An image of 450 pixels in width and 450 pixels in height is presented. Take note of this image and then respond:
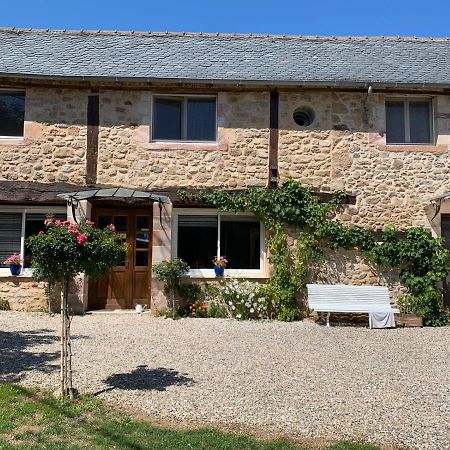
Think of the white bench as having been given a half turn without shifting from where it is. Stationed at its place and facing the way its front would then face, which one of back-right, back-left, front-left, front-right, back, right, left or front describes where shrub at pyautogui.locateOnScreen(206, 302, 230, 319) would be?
left

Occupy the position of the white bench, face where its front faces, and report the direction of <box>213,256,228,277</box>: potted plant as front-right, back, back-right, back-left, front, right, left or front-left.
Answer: right

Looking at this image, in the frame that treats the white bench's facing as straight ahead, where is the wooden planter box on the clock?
The wooden planter box is roughly at 9 o'clock from the white bench.

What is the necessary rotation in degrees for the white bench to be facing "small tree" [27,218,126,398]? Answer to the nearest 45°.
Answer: approximately 45° to its right

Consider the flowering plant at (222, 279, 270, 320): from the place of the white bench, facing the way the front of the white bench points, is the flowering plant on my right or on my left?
on my right

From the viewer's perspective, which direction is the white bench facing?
toward the camera

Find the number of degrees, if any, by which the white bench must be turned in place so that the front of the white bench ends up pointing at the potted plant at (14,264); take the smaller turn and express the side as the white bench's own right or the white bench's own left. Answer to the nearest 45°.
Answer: approximately 90° to the white bench's own right

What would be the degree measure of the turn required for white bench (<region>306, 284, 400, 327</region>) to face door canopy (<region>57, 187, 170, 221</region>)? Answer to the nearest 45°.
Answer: approximately 90° to its right

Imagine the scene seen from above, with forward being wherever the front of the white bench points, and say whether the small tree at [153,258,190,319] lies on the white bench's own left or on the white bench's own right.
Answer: on the white bench's own right

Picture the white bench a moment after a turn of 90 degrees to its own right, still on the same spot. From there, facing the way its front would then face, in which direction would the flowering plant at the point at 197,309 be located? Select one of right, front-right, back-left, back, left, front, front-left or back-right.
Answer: front
